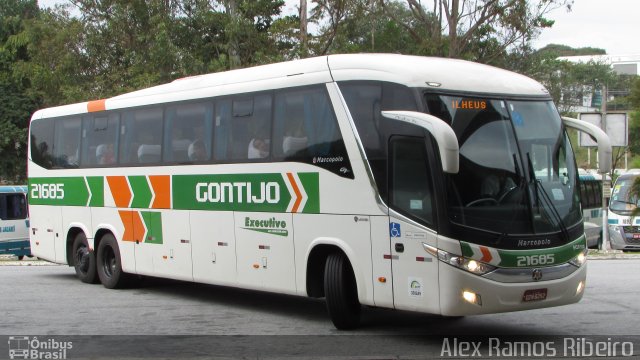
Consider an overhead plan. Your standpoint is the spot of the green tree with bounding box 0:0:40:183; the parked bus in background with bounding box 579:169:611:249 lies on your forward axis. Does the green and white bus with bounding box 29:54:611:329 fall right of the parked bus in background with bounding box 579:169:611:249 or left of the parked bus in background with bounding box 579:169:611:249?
right

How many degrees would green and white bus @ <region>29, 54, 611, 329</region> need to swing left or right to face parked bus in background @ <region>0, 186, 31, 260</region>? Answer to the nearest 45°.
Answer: approximately 180°

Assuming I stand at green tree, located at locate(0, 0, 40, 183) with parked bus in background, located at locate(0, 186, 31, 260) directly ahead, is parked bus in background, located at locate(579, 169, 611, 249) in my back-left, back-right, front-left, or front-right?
front-left

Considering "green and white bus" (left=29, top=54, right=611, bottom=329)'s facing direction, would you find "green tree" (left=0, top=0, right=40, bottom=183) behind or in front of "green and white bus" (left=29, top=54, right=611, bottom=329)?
behind

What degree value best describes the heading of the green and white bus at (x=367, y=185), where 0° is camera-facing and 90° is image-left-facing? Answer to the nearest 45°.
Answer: approximately 315°

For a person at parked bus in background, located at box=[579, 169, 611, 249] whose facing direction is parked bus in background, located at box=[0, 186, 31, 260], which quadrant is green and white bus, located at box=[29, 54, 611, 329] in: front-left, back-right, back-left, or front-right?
front-left

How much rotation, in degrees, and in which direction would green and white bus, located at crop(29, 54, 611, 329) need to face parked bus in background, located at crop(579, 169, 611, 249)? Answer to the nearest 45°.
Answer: approximately 90° to its left
